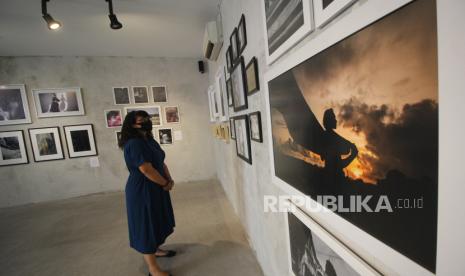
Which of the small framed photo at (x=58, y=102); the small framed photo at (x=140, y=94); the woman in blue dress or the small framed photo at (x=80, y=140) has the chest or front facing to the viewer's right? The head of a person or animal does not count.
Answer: the woman in blue dress

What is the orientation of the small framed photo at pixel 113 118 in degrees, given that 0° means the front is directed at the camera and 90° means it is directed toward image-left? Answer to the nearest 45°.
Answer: approximately 0°

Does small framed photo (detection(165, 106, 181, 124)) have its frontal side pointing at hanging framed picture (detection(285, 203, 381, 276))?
yes

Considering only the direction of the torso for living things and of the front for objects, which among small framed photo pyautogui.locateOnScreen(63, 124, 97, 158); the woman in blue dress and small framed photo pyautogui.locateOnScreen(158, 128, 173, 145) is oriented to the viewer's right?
the woman in blue dress

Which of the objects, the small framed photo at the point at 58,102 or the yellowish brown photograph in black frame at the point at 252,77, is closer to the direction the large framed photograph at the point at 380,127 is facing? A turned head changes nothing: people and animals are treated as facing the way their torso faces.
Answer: the small framed photo

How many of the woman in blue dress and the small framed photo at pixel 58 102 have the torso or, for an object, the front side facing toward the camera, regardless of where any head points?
1

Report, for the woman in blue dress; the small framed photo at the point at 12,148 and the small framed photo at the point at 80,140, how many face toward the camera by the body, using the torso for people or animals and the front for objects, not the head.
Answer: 2
